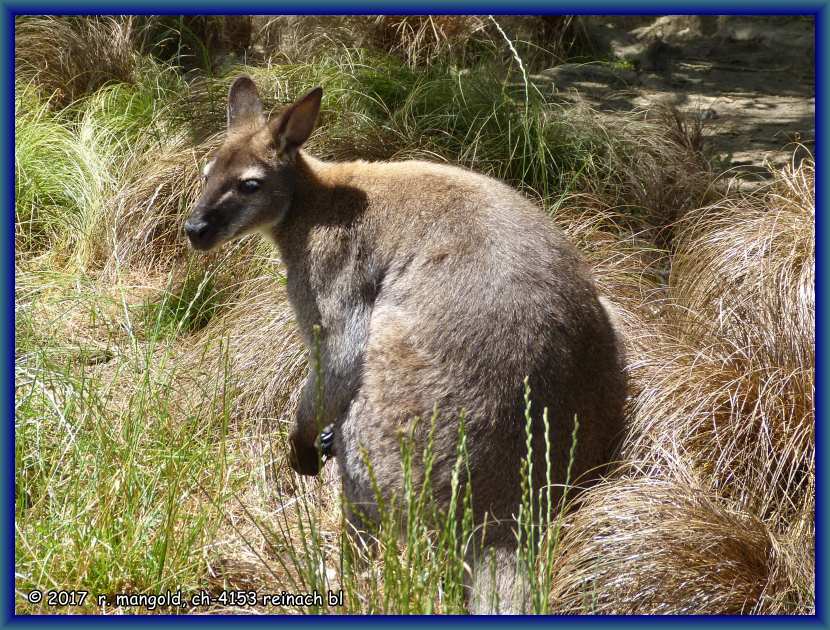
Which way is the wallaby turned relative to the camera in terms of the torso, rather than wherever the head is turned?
to the viewer's left

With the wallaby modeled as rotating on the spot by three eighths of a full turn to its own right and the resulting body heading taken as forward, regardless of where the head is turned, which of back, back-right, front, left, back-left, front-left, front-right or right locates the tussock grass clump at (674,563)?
right

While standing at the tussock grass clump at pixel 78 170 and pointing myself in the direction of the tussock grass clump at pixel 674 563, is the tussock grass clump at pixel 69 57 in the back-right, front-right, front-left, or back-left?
back-left

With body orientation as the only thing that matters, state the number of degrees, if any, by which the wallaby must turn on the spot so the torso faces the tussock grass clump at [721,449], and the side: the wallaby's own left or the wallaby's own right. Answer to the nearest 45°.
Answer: approximately 180°

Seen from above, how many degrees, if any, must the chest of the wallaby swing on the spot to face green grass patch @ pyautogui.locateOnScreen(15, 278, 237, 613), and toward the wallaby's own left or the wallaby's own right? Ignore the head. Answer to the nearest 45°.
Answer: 0° — it already faces it

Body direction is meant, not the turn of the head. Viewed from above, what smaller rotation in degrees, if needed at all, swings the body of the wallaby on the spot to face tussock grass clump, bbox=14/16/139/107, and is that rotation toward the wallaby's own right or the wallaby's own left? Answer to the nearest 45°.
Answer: approximately 45° to the wallaby's own right

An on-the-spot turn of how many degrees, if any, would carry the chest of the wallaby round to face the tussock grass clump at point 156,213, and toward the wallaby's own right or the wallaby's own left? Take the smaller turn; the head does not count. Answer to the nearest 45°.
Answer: approximately 45° to the wallaby's own right

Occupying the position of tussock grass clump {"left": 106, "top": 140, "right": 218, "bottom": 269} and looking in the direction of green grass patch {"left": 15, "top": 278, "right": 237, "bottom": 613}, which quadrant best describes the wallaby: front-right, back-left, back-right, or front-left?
front-left

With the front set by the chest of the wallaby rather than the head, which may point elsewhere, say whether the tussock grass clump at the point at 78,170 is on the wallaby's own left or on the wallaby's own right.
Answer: on the wallaby's own right

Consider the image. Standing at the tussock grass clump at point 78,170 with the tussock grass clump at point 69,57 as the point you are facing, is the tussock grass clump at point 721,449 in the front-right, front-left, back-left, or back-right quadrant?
back-right
